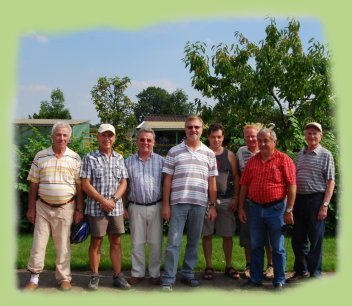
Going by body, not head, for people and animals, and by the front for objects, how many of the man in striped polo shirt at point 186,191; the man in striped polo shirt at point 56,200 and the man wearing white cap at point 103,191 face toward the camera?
3

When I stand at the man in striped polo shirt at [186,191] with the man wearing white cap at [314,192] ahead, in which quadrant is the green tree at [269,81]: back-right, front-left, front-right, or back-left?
front-left

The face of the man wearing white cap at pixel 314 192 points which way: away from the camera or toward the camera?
toward the camera

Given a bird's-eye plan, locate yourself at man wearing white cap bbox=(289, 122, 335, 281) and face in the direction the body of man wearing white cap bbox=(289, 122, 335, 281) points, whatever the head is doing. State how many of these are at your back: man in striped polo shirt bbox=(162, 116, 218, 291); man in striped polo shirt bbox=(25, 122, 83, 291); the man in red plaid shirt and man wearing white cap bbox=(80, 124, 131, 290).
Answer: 0

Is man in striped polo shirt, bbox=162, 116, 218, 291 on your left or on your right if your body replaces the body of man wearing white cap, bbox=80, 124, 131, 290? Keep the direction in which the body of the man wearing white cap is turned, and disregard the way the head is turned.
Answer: on your left

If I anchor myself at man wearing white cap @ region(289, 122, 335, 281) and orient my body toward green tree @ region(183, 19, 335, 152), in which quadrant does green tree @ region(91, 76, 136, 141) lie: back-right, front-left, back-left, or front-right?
front-left

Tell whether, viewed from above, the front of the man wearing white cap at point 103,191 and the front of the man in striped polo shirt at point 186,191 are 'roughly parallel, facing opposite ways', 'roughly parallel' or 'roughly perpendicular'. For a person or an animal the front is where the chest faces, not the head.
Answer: roughly parallel

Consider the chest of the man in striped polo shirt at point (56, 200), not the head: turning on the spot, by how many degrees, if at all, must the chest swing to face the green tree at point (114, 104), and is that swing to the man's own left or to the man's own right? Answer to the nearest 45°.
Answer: approximately 180°

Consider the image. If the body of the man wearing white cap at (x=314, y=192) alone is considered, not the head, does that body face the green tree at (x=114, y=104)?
no

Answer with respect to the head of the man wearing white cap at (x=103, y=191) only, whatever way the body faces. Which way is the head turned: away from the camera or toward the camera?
toward the camera

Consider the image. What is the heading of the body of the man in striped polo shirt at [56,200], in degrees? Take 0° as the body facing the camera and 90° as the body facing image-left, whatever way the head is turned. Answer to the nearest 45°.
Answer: approximately 0°

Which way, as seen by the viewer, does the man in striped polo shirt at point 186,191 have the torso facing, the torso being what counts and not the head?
toward the camera

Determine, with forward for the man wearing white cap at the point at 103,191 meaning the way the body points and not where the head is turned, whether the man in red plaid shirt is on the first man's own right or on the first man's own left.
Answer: on the first man's own left

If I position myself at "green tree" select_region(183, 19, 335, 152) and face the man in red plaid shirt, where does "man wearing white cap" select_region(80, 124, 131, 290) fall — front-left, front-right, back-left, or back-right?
front-right

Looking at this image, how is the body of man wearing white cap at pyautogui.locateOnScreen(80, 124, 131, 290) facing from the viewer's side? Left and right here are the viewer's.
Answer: facing the viewer

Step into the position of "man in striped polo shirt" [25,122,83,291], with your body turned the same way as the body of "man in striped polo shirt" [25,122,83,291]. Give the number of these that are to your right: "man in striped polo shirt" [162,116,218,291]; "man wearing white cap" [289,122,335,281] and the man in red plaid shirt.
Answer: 0

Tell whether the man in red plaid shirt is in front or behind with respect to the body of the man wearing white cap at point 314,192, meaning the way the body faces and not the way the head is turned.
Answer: in front

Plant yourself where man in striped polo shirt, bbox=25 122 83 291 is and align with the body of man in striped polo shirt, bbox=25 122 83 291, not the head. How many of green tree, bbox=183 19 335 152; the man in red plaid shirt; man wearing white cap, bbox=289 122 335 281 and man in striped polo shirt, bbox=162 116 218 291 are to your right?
0
